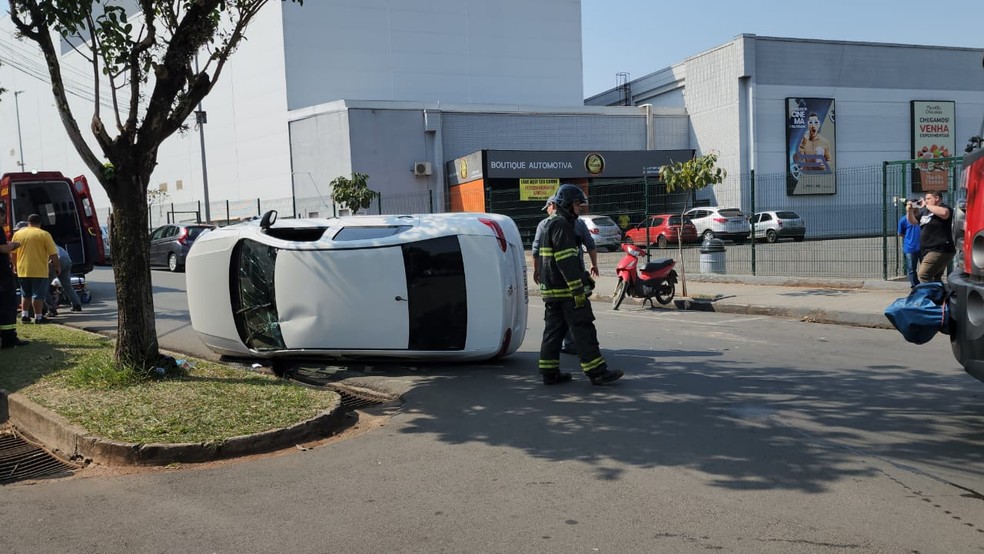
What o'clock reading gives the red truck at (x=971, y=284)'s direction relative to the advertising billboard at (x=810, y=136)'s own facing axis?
The red truck is roughly at 12 o'clock from the advertising billboard.

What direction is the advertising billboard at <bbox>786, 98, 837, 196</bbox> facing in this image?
toward the camera

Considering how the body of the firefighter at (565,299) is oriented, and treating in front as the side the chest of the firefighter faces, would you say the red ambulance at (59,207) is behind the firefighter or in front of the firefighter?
behind

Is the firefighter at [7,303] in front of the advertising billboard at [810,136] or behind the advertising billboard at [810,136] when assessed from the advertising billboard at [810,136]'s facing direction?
in front

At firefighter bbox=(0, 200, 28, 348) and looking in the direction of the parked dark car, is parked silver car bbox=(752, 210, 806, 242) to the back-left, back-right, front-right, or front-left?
front-right

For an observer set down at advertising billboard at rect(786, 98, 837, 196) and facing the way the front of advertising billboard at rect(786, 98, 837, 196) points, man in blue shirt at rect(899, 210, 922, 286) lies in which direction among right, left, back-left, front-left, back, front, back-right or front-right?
front
